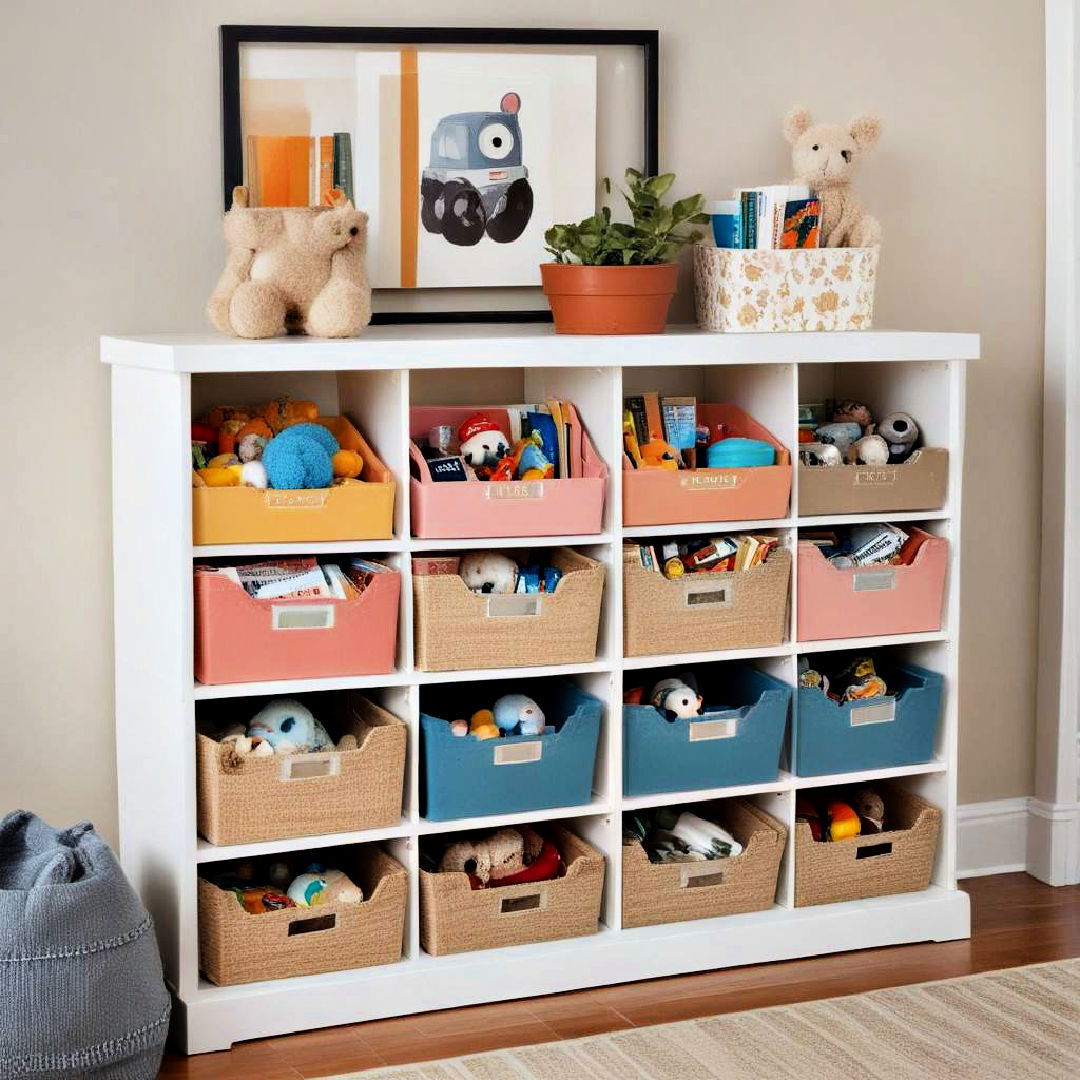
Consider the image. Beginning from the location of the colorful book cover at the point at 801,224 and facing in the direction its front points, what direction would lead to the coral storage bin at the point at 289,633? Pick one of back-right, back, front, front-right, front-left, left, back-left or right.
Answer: front-right

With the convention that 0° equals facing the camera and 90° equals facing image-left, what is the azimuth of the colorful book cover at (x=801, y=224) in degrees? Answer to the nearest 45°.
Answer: approximately 0°

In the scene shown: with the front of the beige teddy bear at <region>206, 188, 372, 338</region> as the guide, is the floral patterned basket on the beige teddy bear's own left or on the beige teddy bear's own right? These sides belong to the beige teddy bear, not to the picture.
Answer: on the beige teddy bear's own left

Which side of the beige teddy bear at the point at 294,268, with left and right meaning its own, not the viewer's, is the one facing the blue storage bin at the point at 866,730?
left

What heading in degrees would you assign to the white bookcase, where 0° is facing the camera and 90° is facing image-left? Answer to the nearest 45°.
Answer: approximately 315°
